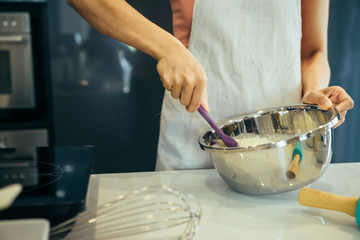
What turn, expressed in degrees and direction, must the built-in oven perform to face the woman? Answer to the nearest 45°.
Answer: approximately 45° to its left

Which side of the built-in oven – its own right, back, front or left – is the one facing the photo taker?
front

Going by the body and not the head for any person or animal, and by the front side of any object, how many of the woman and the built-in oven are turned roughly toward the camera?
2

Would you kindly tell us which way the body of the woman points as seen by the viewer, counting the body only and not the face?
toward the camera

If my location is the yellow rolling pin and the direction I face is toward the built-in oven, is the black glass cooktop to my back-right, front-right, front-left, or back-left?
front-left

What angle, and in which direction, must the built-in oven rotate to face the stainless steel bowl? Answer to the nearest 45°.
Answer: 0° — it already faces it

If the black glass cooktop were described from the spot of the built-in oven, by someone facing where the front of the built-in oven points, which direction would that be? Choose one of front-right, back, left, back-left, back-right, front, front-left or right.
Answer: front

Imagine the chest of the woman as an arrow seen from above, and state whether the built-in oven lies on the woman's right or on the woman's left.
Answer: on the woman's right

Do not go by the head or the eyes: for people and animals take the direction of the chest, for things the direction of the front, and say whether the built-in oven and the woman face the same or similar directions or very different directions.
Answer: same or similar directions
